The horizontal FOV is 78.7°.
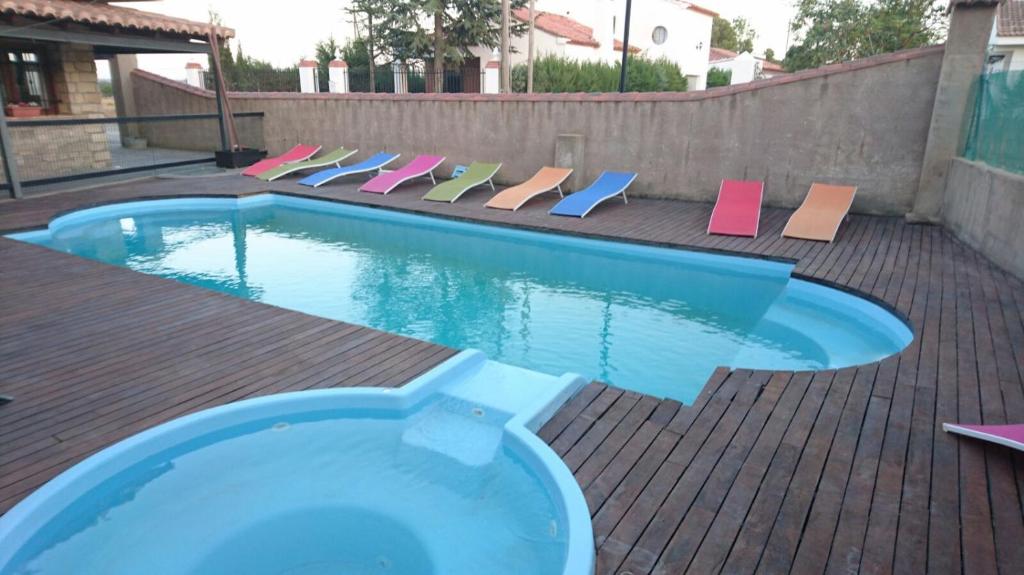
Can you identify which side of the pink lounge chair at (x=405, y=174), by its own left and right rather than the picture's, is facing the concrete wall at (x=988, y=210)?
left

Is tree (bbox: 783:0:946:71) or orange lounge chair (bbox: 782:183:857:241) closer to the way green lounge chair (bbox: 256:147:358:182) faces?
the orange lounge chair

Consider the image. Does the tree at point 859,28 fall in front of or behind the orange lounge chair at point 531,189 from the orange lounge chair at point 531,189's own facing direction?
behind

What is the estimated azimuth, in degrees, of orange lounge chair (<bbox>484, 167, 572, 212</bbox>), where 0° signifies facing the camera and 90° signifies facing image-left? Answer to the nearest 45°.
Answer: approximately 45°

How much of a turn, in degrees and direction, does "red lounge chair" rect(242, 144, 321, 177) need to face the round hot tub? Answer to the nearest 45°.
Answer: approximately 45° to its left

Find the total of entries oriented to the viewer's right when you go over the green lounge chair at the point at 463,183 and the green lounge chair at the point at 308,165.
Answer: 0

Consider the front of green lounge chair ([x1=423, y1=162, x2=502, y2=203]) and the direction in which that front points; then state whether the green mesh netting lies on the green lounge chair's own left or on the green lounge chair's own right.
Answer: on the green lounge chair's own left

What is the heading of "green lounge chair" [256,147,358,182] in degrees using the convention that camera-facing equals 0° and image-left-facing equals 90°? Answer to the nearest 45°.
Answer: approximately 45°

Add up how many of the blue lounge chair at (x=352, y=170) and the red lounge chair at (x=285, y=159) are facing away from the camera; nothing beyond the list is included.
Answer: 0

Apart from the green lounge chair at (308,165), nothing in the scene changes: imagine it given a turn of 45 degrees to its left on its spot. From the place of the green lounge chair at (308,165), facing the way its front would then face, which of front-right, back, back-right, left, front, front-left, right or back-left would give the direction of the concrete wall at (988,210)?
front-left

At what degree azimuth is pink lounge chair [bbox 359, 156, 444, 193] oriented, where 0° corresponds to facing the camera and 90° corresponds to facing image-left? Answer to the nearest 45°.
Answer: approximately 45°
